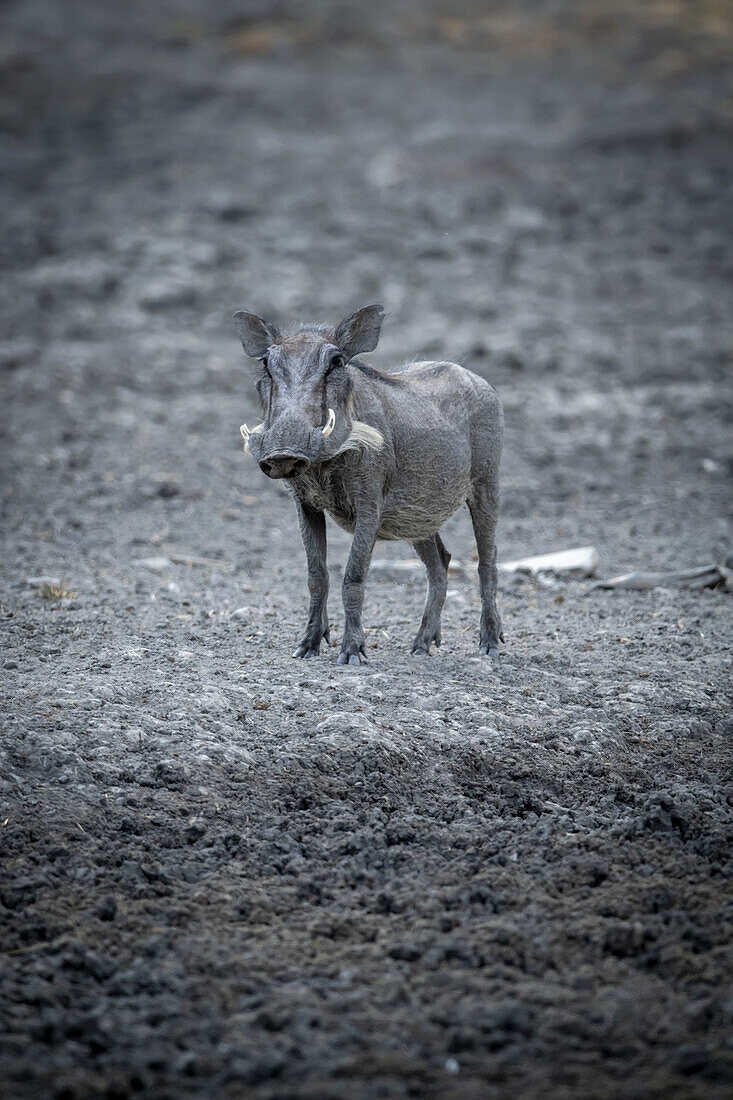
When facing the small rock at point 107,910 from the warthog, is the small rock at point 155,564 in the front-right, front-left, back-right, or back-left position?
back-right

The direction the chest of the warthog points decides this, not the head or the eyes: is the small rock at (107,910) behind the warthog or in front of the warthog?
in front

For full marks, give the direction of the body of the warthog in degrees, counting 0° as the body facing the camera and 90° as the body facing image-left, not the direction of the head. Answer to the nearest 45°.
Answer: approximately 45°

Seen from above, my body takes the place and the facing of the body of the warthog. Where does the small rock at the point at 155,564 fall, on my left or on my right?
on my right
